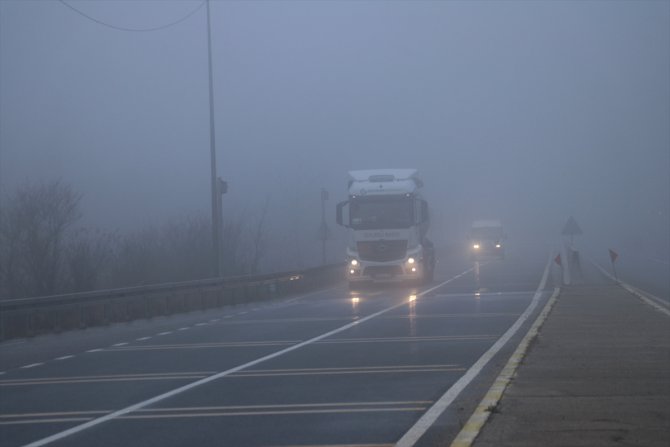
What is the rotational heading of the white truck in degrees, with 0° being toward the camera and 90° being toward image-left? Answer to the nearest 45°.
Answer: approximately 0°

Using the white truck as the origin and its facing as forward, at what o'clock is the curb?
The curb is roughly at 12 o'clock from the white truck.

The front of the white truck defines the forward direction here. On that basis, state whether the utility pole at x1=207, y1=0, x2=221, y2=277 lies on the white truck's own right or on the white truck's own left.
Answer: on the white truck's own right
